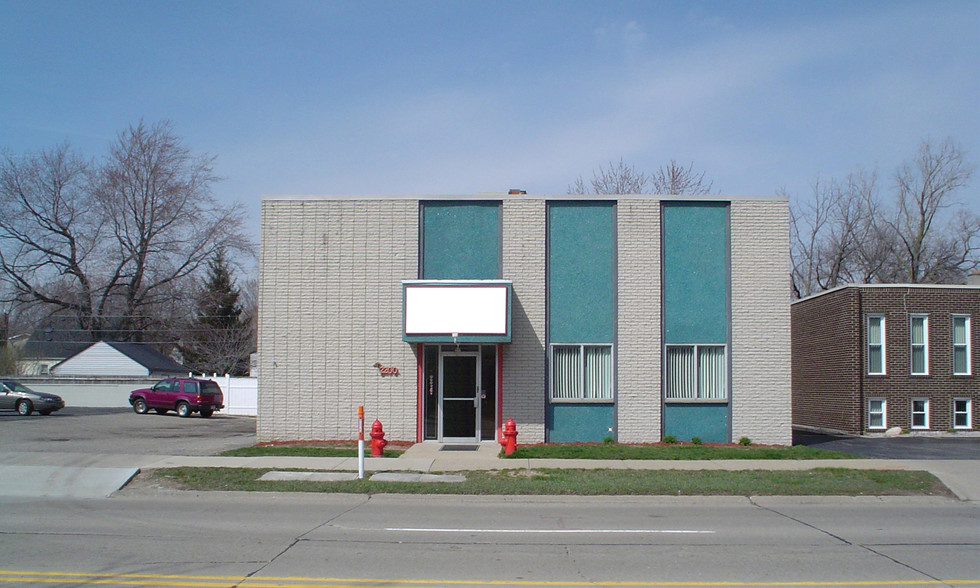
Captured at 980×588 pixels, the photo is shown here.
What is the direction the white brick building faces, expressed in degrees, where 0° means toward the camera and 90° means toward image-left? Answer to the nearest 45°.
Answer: approximately 0°

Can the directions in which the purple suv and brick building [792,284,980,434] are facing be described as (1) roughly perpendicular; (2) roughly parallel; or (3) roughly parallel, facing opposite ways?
roughly perpendicular

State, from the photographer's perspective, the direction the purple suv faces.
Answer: facing away from the viewer and to the left of the viewer

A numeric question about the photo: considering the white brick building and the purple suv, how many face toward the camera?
1

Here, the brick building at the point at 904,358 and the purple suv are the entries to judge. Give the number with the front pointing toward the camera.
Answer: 1

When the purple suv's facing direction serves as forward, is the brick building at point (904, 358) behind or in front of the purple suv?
behind
